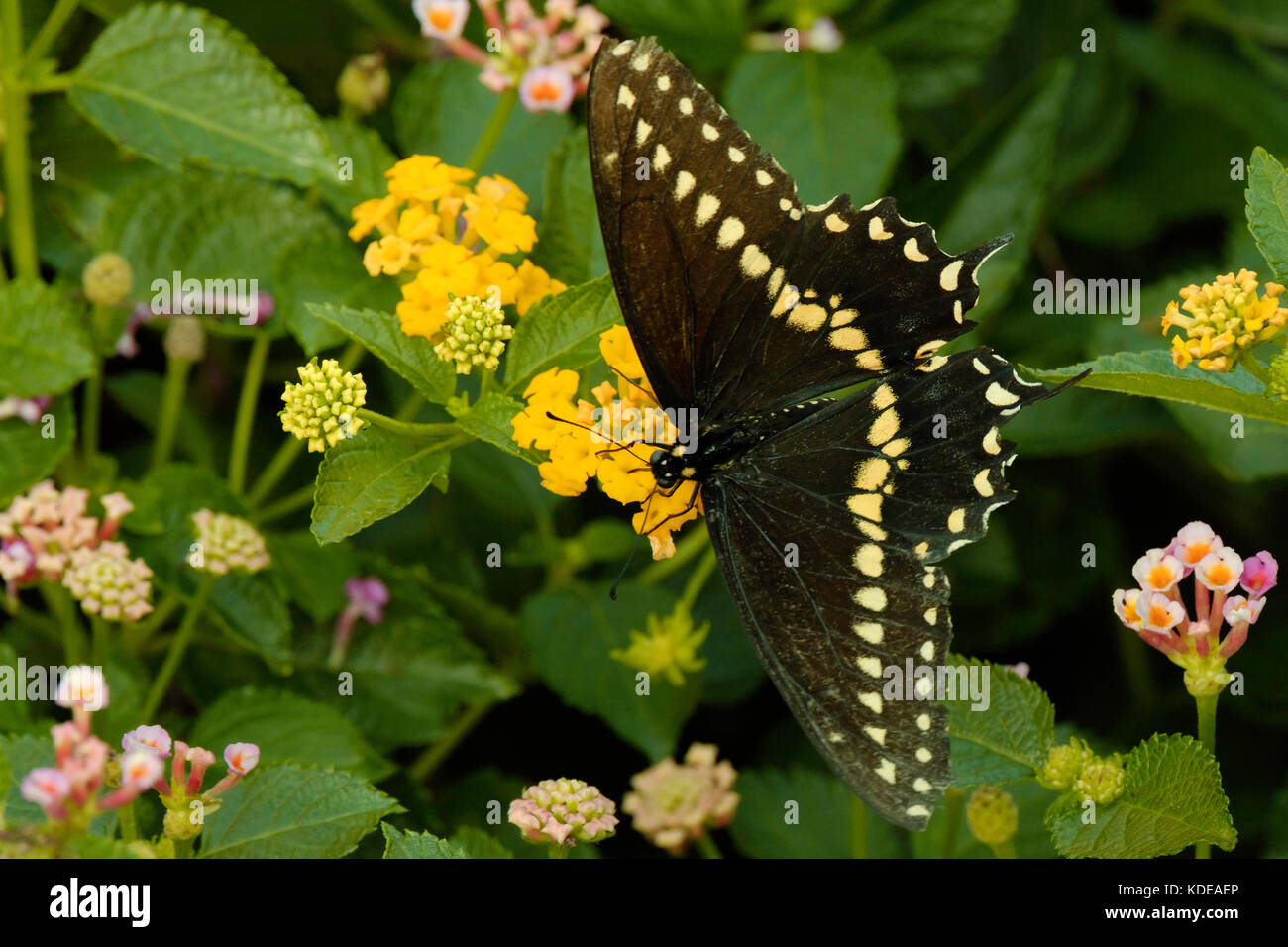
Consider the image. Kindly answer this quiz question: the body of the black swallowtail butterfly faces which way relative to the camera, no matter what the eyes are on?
to the viewer's left

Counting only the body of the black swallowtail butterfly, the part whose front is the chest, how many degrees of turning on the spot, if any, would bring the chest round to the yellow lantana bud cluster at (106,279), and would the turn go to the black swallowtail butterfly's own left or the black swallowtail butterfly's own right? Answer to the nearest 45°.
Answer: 0° — it already faces it
